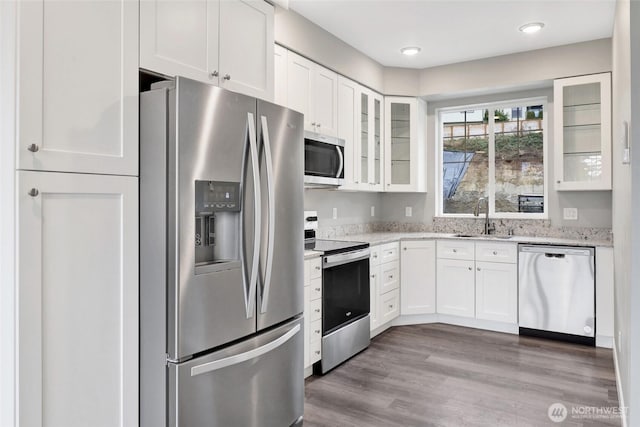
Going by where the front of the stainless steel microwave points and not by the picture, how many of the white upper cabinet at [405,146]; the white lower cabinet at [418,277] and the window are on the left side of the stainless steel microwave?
3

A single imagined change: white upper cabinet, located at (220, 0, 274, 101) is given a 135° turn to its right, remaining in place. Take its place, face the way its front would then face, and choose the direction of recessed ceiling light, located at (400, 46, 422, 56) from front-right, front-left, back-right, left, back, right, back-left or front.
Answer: back-right

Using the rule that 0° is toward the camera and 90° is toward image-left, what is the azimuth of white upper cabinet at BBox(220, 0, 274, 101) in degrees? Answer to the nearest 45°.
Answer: approximately 315°

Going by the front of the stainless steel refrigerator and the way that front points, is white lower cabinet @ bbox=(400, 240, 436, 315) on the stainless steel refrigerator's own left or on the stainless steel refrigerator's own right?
on the stainless steel refrigerator's own left

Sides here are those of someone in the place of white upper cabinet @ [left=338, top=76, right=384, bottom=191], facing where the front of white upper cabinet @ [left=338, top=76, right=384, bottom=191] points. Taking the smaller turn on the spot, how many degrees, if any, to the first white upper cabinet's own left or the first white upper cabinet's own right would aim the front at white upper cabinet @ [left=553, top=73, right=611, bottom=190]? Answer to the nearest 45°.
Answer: approximately 45° to the first white upper cabinet's own left

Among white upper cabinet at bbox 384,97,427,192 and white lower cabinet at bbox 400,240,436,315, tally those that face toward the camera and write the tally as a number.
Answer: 2

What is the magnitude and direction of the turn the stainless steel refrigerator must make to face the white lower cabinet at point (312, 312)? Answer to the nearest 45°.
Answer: approximately 90° to its left

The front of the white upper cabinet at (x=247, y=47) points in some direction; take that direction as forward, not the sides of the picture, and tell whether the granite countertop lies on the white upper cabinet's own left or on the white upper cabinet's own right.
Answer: on the white upper cabinet's own left

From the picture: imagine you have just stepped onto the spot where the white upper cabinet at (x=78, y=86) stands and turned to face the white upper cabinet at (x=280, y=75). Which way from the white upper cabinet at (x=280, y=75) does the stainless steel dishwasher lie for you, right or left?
right

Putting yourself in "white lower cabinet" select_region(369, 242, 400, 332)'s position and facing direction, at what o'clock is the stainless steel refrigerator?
The stainless steel refrigerator is roughly at 2 o'clock from the white lower cabinet.
